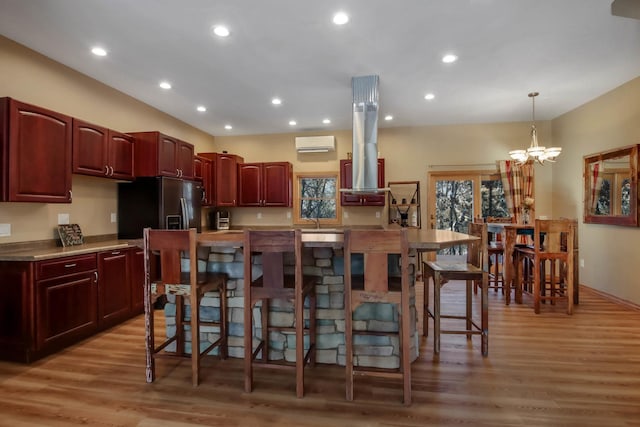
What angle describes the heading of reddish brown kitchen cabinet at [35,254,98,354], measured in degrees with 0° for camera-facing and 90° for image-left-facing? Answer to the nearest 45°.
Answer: approximately 315°

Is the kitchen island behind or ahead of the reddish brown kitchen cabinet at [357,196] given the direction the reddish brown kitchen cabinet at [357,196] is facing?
ahead

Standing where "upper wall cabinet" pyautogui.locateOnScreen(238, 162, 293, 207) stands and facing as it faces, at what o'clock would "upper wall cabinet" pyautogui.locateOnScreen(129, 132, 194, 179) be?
"upper wall cabinet" pyautogui.locateOnScreen(129, 132, 194, 179) is roughly at 1 o'clock from "upper wall cabinet" pyautogui.locateOnScreen(238, 162, 293, 207).

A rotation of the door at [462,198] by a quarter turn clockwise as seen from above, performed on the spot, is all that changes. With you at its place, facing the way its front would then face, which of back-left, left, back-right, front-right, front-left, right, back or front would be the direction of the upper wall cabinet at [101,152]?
front-left

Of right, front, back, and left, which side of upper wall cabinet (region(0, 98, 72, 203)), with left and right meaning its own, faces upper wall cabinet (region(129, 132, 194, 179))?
left

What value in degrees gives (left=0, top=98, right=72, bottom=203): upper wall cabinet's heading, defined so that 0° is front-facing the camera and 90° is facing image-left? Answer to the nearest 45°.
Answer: approximately 315°

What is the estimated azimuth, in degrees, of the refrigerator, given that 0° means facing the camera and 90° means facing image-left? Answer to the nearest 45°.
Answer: approximately 315°

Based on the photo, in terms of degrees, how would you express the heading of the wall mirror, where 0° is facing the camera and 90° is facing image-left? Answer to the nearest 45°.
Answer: approximately 45°

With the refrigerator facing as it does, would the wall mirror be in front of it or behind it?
in front

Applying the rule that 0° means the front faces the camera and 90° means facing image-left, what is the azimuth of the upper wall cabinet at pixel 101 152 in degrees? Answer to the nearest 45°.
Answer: approximately 315°

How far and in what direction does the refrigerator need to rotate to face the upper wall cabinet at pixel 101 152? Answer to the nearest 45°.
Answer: approximately 90° to its right

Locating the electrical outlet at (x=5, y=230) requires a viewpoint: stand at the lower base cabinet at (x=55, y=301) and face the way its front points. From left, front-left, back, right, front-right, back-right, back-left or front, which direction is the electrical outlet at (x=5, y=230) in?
back

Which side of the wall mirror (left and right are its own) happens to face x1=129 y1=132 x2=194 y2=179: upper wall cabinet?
front
